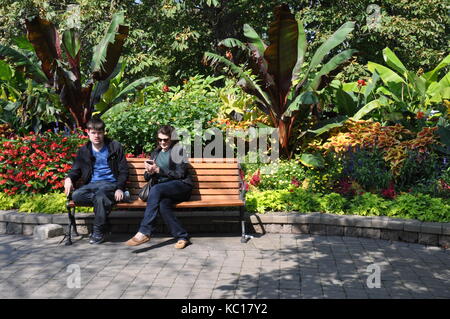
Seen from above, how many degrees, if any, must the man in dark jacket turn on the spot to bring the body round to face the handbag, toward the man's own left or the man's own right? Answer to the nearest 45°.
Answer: approximately 45° to the man's own left

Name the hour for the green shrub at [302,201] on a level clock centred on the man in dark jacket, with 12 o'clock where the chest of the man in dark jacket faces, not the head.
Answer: The green shrub is roughly at 9 o'clock from the man in dark jacket.

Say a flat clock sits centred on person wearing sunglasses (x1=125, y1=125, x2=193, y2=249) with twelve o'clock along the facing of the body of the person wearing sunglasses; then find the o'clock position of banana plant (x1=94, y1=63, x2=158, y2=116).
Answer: The banana plant is roughly at 4 o'clock from the person wearing sunglasses.

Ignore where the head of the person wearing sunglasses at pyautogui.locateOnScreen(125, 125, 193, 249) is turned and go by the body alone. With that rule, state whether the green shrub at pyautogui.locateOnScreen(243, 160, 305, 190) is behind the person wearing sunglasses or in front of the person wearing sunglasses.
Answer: behind

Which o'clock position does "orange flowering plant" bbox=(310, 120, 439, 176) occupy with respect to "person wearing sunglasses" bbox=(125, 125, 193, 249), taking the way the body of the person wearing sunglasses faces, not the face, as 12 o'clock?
The orange flowering plant is roughly at 7 o'clock from the person wearing sunglasses.

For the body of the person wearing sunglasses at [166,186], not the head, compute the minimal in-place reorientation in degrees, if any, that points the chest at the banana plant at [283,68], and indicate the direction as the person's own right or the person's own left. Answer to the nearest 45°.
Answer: approximately 180°
